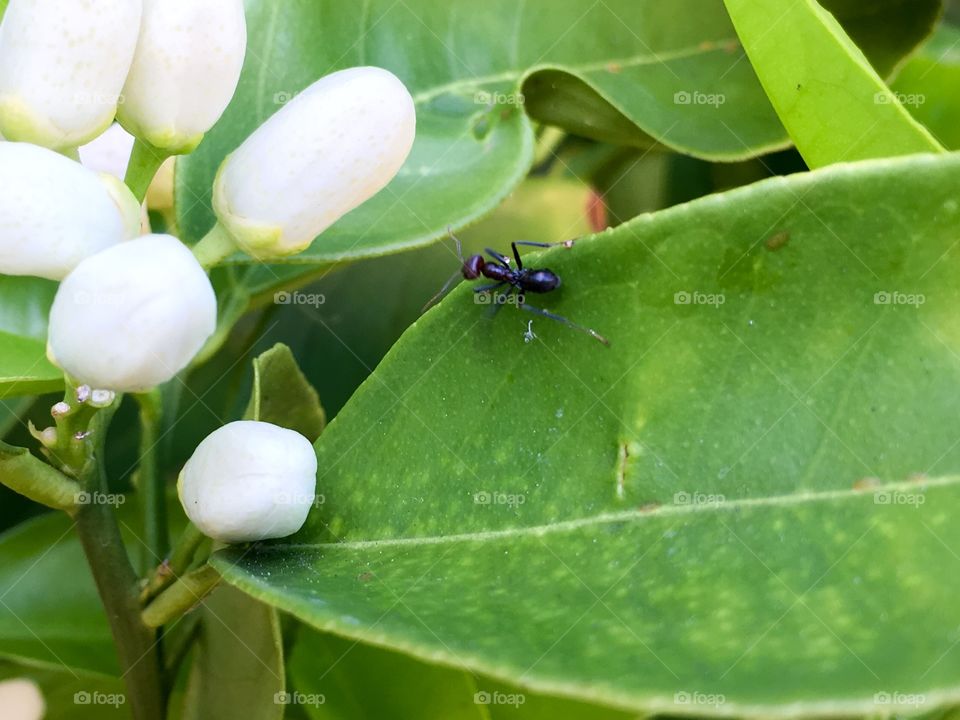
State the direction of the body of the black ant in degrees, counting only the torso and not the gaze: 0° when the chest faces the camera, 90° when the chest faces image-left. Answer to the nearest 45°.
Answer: approximately 90°
